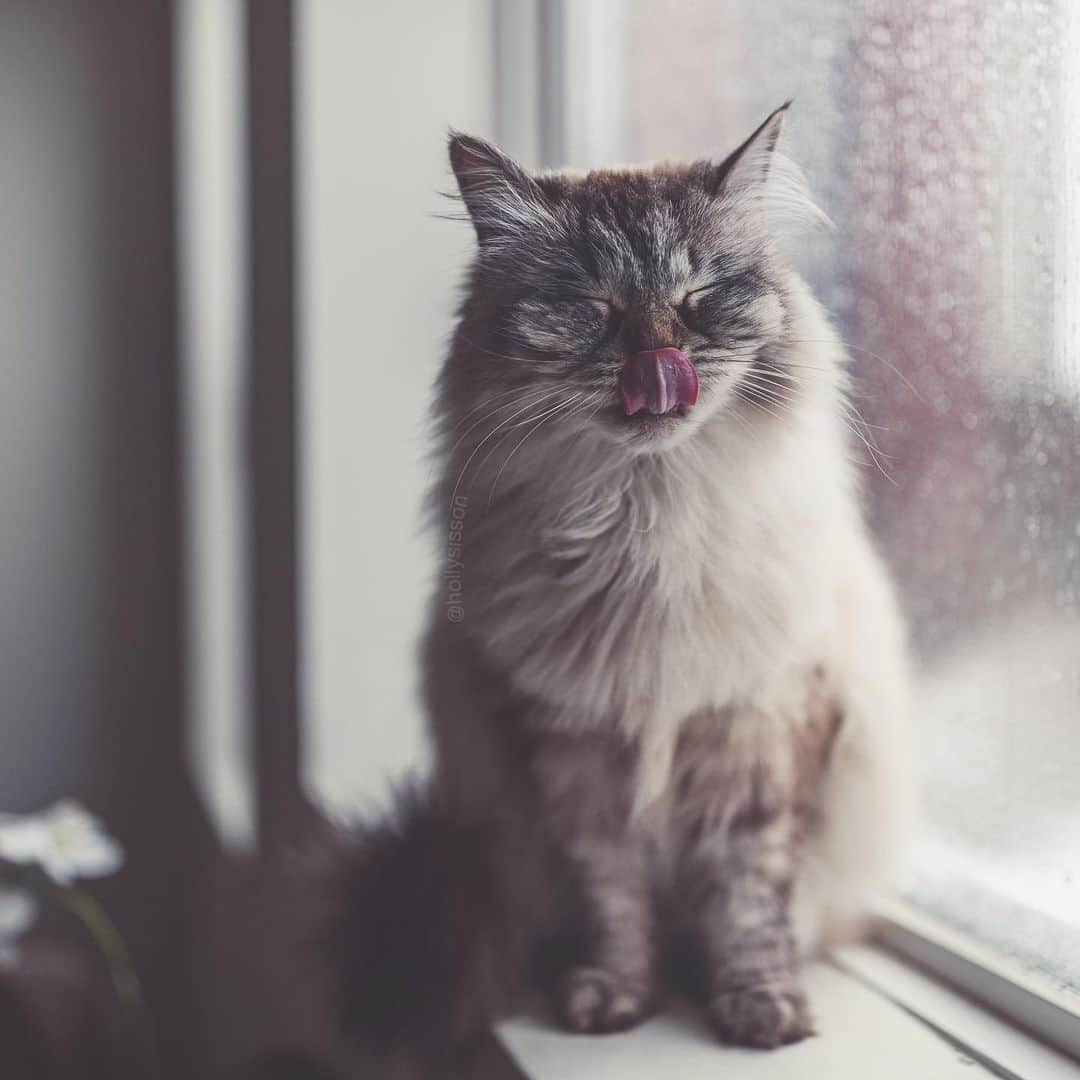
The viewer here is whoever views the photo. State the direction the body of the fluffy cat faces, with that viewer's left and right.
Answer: facing the viewer
